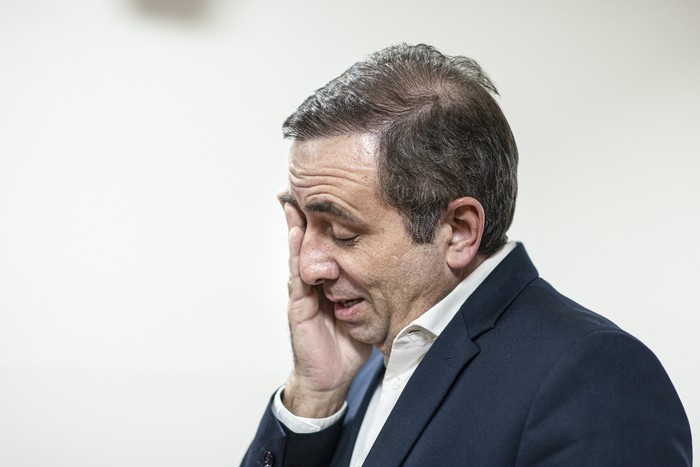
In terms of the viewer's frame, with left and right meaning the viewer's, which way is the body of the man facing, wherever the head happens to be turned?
facing the viewer and to the left of the viewer
